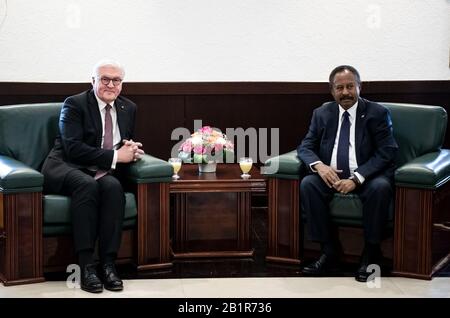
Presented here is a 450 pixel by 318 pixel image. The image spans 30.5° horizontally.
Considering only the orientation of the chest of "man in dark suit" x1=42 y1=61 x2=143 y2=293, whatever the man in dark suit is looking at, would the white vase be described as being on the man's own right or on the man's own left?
on the man's own left

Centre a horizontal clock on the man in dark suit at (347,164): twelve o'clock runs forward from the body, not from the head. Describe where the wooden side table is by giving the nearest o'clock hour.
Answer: The wooden side table is roughly at 3 o'clock from the man in dark suit.

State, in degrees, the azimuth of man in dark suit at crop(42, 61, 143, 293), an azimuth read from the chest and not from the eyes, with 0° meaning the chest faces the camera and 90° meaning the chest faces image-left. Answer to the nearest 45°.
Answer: approximately 315°

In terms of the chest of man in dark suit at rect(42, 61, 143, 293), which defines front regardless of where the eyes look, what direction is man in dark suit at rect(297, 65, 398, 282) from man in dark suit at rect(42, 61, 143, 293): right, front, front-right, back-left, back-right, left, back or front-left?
front-left

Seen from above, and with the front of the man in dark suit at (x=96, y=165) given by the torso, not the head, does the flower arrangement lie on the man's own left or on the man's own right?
on the man's own left

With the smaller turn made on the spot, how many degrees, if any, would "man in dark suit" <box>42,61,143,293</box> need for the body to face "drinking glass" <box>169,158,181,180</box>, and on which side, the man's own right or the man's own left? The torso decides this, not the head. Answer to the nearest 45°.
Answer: approximately 90° to the man's own left

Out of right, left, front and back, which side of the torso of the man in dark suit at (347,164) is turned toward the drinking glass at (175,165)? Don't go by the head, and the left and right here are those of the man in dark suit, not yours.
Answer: right

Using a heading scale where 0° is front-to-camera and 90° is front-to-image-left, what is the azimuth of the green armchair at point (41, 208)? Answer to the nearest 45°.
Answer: approximately 315°

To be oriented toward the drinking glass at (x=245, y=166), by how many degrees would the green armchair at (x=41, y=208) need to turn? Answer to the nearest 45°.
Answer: approximately 45° to its left
